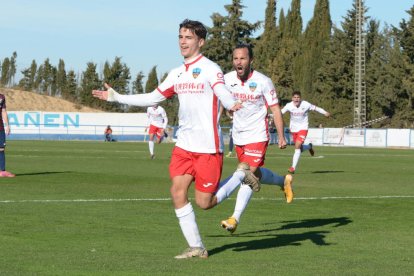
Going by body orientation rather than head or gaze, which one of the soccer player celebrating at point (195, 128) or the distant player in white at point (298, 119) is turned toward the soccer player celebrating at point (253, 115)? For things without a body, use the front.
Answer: the distant player in white

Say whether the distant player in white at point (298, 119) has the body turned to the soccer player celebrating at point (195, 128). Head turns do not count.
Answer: yes

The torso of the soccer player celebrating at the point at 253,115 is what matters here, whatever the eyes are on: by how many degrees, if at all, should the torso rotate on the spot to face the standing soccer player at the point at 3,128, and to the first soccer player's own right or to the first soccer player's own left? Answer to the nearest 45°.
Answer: approximately 90° to the first soccer player's own right

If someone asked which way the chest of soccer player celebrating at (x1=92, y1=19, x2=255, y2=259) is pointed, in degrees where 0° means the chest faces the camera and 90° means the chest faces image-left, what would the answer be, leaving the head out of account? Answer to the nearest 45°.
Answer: approximately 45°

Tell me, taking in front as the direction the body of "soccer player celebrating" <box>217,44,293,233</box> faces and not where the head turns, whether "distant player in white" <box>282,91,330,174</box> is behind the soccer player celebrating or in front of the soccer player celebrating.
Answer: behind

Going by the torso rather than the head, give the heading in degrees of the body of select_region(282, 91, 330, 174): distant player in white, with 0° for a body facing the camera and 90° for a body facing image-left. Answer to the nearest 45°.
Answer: approximately 0°

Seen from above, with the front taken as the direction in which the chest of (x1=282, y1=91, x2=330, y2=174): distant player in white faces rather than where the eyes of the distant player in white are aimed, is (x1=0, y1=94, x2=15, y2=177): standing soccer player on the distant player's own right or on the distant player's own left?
on the distant player's own right
